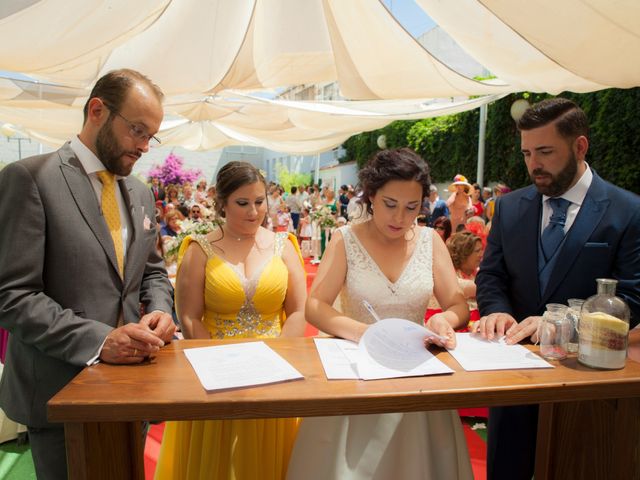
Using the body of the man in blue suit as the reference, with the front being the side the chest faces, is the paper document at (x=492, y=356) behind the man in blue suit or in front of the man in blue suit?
in front

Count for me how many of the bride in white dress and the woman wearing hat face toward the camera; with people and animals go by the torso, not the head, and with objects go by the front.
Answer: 2

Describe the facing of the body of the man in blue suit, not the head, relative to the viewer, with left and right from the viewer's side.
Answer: facing the viewer and to the left of the viewer

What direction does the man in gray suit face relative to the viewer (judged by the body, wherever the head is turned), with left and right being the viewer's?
facing the viewer and to the right of the viewer

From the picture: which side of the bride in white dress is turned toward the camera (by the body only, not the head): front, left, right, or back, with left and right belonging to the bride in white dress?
front

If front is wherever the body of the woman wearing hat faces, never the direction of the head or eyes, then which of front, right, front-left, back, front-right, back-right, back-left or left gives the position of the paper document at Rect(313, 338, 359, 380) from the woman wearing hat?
front

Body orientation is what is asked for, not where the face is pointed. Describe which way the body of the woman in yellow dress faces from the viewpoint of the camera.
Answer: toward the camera

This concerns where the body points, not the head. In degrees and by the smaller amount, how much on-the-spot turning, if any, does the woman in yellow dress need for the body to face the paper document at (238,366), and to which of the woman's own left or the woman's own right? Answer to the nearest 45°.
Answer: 0° — they already face it

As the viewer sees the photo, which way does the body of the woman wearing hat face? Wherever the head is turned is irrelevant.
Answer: toward the camera

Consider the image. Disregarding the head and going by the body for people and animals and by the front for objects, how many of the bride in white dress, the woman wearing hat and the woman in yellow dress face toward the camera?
3
